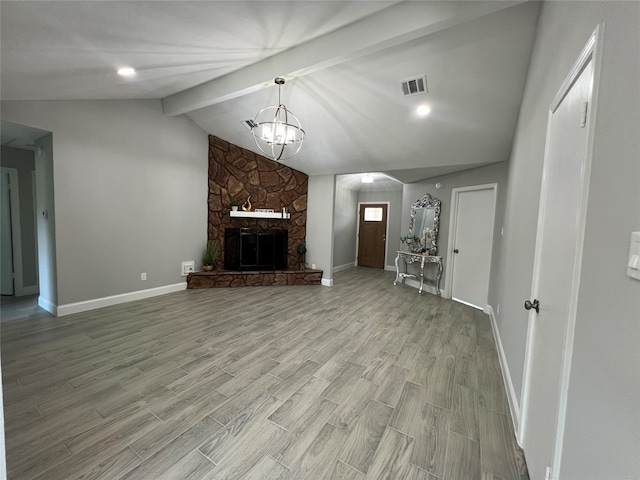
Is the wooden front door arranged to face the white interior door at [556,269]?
yes

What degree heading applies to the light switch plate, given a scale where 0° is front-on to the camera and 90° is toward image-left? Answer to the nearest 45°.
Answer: approximately 45°

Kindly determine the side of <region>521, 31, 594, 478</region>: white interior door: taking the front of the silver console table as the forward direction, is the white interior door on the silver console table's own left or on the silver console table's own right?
on the silver console table's own left

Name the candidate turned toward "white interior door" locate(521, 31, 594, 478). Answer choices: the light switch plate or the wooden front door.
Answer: the wooden front door

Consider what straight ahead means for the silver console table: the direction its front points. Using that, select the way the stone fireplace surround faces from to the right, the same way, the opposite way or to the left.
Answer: to the left

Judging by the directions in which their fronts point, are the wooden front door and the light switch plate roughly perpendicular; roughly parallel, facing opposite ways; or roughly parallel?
roughly perpendicular

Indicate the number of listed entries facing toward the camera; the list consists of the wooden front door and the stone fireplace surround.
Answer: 2
